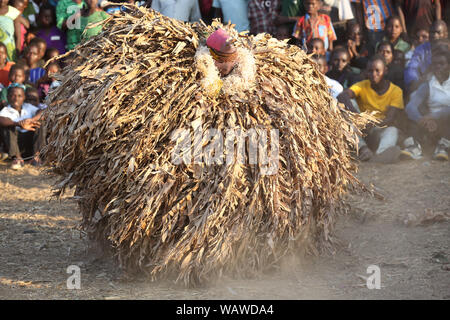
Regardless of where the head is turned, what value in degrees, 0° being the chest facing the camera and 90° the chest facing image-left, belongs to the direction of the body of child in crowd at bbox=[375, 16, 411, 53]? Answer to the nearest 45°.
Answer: approximately 0°

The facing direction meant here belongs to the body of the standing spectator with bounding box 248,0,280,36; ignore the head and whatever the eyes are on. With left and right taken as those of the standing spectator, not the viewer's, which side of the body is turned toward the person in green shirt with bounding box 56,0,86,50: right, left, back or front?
right

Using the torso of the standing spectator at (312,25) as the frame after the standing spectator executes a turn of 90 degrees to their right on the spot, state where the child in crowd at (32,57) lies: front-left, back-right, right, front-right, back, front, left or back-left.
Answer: front

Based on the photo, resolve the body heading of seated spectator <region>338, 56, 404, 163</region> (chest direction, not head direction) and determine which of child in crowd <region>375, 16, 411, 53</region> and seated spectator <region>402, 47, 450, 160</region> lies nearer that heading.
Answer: the seated spectator

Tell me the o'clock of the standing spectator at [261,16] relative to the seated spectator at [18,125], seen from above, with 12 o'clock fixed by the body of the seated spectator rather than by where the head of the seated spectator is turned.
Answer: The standing spectator is roughly at 9 o'clock from the seated spectator.

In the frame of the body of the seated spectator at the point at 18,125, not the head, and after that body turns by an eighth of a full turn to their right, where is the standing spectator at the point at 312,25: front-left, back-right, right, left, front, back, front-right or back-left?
back-left

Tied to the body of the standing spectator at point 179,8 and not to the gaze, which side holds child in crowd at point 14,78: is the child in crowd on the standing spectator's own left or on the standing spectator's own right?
on the standing spectator's own right

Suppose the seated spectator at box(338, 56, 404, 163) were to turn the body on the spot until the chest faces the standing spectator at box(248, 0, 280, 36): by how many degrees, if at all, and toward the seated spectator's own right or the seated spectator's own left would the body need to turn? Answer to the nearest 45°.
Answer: approximately 135° to the seated spectator's own right

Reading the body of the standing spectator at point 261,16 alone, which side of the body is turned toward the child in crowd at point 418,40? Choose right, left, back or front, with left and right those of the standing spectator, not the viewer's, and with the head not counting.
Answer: left

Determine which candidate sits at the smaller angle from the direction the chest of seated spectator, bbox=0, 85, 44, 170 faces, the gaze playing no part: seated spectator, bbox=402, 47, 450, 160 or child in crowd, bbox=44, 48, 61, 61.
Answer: the seated spectator
